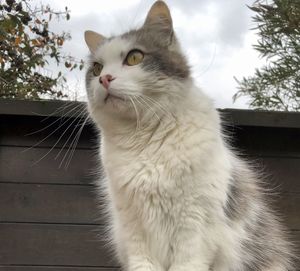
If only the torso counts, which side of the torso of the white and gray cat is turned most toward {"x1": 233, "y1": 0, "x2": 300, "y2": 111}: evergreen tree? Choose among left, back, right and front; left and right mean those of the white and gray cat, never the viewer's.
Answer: back

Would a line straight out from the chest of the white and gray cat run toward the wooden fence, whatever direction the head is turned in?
no

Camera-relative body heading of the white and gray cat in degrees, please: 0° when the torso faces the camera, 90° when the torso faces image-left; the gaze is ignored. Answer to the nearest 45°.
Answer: approximately 45°
